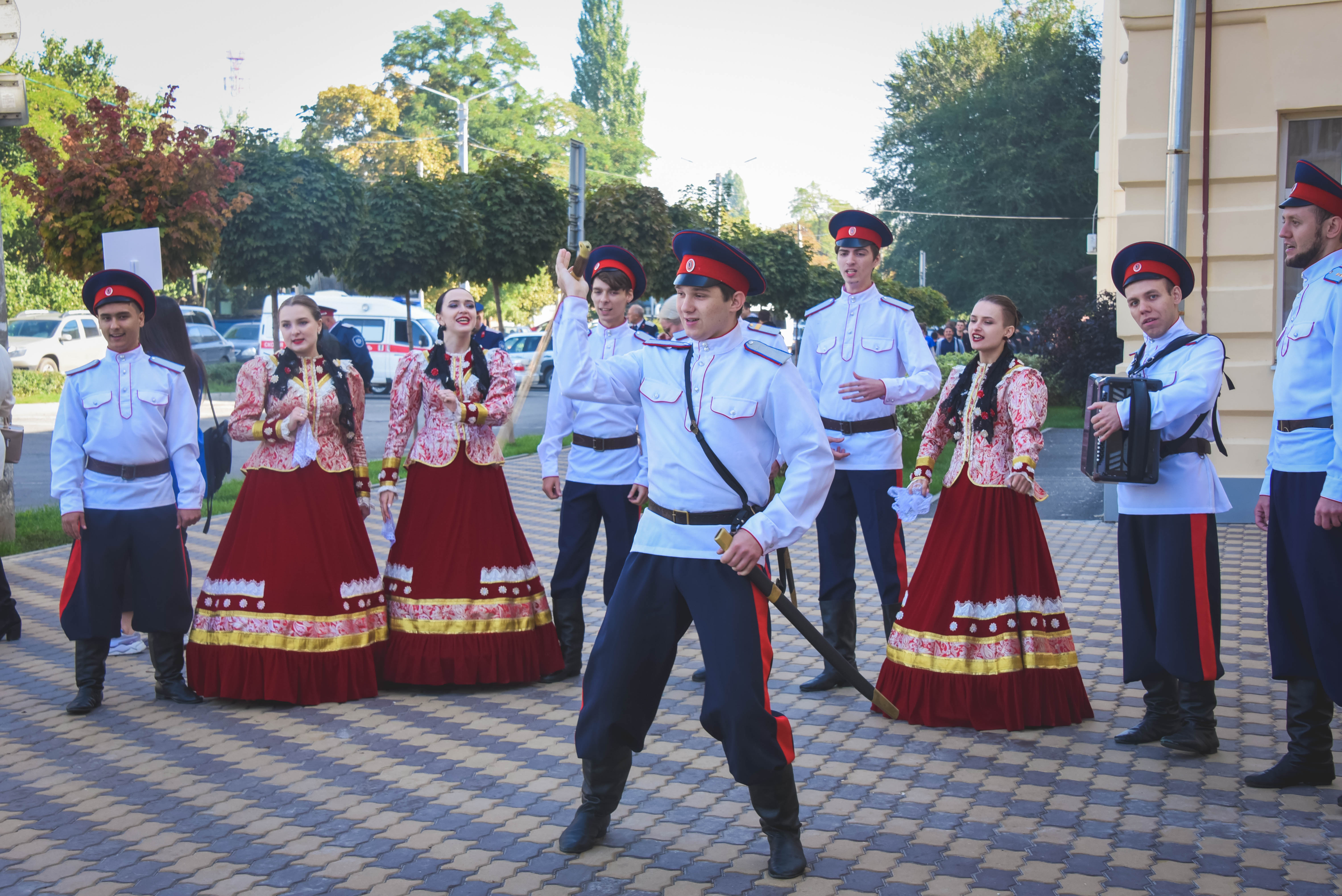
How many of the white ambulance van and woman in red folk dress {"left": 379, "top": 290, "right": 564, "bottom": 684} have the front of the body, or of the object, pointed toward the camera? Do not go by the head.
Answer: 1

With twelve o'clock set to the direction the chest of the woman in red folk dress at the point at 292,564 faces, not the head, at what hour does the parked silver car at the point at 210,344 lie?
The parked silver car is roughly at 6 o'clock from the woman in red folk dress.

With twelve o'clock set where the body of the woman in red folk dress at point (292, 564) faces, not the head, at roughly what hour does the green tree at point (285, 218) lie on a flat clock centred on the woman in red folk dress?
The green tree is roughly at 6 o'clock from the woman in red folk dress.

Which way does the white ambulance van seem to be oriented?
to the viewer's right

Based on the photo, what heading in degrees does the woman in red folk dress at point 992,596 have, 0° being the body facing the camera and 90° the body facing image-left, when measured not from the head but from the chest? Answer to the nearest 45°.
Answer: approximately 45°

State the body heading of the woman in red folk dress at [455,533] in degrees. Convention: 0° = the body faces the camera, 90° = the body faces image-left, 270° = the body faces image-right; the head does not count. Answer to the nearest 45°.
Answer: approximately 0°

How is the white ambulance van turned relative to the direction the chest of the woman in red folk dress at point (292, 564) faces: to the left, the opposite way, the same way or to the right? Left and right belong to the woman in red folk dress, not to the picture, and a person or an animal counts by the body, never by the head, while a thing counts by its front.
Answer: to the left

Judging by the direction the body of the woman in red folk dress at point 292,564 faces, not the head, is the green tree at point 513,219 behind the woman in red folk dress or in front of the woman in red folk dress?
behind

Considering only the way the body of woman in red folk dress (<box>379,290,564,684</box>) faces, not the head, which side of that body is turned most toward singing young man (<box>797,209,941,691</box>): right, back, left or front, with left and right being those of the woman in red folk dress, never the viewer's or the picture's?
left

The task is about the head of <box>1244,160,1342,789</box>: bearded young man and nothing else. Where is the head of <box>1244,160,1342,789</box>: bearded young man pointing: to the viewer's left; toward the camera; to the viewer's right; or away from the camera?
to the viewer's left

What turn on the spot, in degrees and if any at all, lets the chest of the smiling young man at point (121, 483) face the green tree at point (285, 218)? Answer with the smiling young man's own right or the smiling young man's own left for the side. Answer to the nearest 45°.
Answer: approximately 180°

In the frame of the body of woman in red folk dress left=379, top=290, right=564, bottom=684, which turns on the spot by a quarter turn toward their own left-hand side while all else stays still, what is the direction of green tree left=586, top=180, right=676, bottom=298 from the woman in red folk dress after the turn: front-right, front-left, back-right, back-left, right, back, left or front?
left

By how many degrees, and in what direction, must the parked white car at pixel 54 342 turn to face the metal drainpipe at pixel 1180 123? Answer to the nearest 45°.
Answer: approximately 45° to its left
